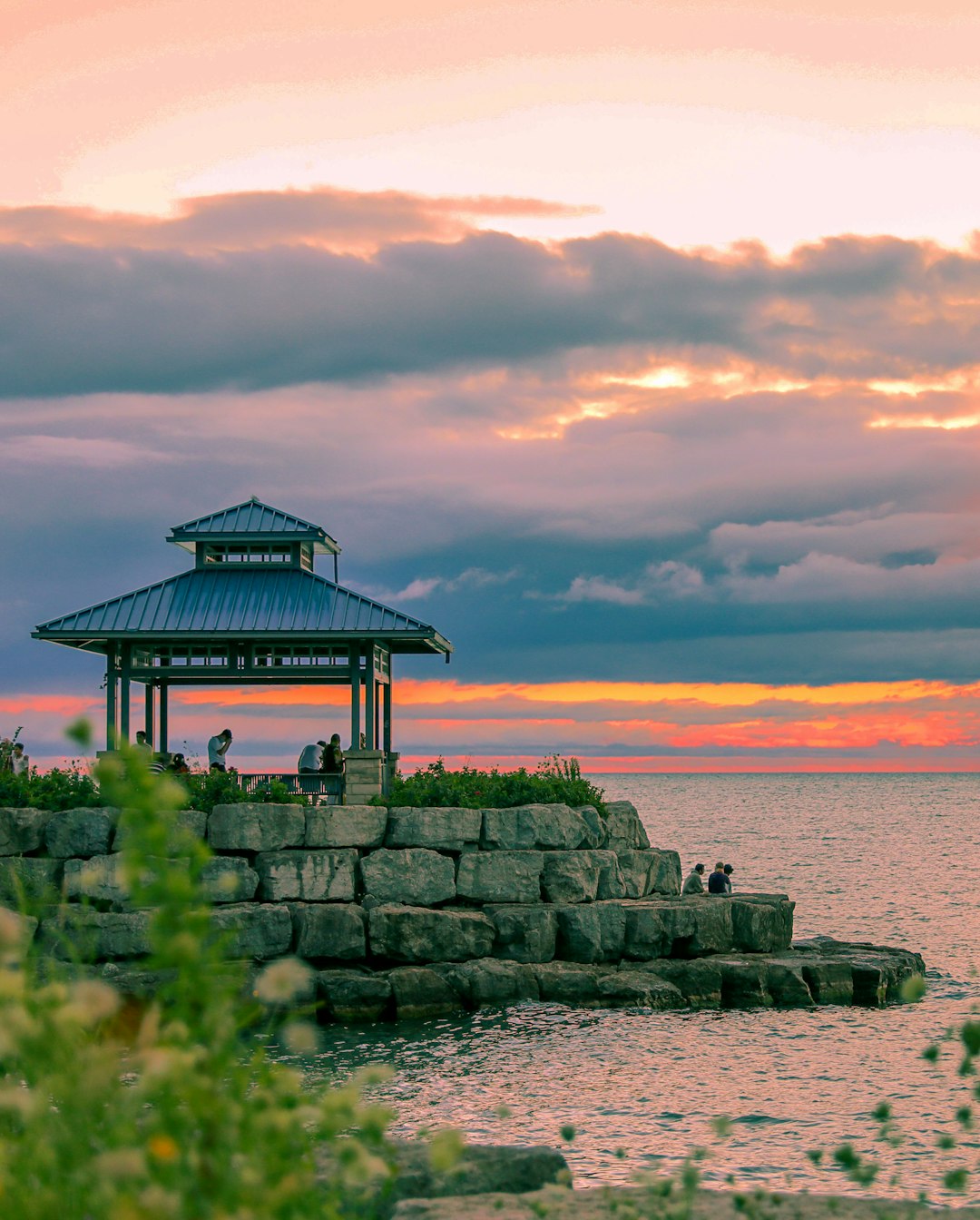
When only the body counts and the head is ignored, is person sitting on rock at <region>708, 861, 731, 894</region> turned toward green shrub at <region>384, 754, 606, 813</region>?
no

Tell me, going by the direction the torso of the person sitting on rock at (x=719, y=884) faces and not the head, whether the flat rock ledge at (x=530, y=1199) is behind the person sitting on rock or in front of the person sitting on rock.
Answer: behind

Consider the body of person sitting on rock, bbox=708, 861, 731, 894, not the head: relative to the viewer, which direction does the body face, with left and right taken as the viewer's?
facing away from the viewer and to the right of the viewer
